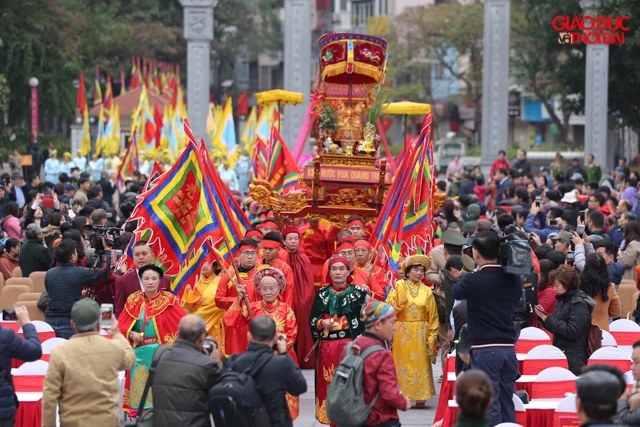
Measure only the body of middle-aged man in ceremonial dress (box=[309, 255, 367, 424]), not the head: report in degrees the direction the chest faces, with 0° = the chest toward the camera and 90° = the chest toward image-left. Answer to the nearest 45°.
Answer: approximately 0°

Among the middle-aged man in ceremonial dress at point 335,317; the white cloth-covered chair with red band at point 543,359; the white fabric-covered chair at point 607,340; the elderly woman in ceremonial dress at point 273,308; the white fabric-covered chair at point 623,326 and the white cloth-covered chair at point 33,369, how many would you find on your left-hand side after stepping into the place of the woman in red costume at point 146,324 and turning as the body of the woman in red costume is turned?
5

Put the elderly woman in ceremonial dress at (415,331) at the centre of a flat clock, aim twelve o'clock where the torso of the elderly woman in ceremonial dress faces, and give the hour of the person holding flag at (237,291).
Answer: The person holding flag is roughly at 2 o'clock from the elderly woman in ceremonial dress.

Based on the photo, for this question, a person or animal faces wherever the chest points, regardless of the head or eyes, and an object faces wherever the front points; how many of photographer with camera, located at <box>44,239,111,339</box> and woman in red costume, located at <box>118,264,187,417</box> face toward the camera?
1

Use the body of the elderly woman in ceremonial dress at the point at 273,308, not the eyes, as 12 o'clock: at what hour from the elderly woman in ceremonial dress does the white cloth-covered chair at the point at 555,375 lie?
The white cloth-covered chair is roughly at 10 o'clock from the elderly woman in ceremonial dress.

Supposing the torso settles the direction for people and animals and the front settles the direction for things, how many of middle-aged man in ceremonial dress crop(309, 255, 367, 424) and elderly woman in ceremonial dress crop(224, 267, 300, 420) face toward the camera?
2

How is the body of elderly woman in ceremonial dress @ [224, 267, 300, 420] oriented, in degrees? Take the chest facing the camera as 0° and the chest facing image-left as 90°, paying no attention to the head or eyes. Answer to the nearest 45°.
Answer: approximately 0°

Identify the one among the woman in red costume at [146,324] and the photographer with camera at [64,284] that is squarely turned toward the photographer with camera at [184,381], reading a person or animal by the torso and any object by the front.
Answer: the woman in red costume

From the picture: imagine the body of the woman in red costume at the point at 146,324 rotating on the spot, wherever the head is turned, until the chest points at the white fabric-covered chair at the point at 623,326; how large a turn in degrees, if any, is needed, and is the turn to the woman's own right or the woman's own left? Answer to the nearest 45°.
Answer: approximately 90° to the woman's own left

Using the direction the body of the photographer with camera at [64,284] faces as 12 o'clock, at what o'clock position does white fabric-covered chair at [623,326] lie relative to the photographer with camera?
The white fabric-covered chair is roughly at 2 o'clock from the photographer with camera.

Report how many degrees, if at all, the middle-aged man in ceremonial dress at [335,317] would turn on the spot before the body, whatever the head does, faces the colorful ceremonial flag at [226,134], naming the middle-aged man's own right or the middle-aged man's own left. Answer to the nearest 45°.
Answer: approximately 180°
